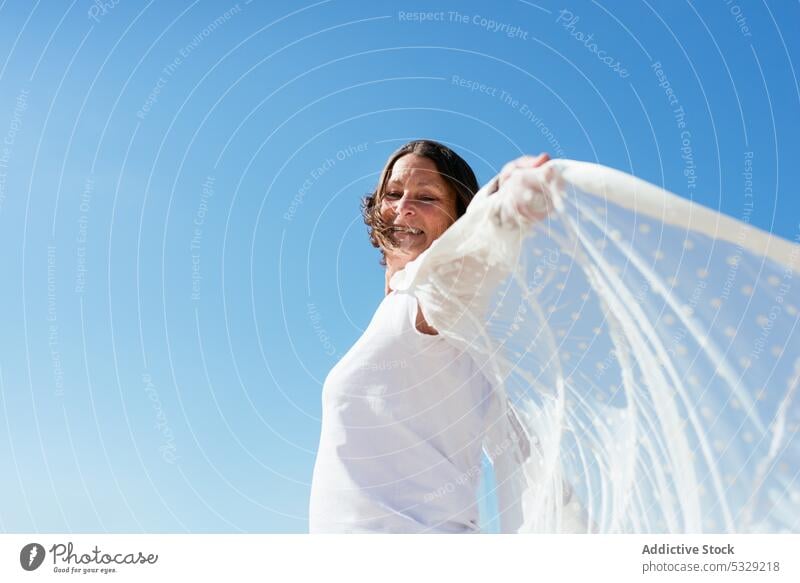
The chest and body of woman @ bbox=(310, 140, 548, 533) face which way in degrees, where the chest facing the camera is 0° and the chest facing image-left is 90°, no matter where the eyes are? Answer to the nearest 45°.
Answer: approximately 45°
